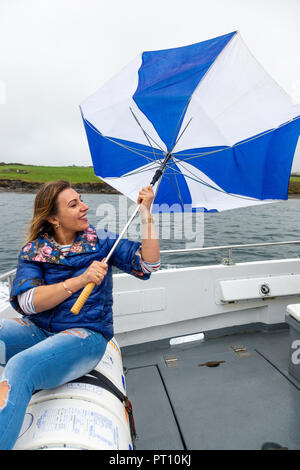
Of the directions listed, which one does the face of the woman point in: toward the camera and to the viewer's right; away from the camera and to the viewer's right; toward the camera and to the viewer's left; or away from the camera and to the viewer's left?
toward the camera and to the viewer's right

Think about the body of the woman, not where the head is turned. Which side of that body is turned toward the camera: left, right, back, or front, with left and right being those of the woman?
front
